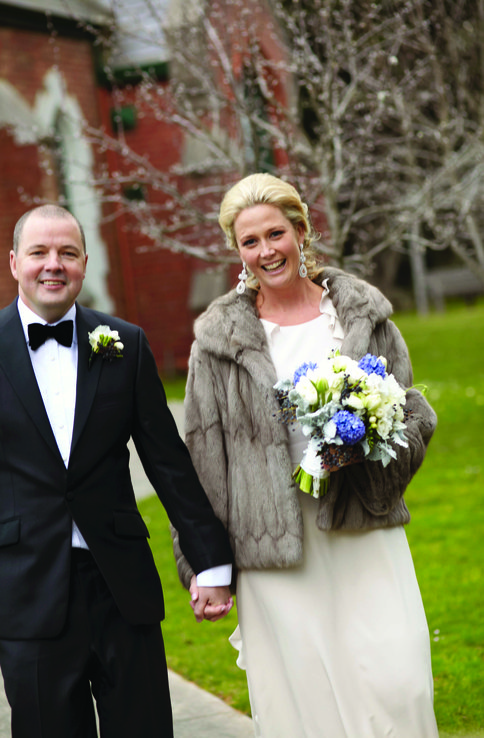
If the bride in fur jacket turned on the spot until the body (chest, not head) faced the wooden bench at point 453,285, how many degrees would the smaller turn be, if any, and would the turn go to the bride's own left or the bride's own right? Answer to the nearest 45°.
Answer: approximately 180°

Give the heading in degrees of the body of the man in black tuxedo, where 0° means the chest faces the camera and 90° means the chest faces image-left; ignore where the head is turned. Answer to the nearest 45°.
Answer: approximately 0°

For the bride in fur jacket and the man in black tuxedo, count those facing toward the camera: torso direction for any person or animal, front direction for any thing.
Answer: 2

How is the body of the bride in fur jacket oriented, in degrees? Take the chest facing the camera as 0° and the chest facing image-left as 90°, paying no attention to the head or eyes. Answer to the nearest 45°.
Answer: approximately 0°

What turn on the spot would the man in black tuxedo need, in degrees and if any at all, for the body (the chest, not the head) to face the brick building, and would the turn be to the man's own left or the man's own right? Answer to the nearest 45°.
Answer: approximately 180°

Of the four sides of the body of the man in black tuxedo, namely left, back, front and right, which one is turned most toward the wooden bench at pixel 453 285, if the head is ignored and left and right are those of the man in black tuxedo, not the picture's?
back

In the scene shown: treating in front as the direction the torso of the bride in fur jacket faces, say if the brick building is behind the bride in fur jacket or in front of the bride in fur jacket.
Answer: behind

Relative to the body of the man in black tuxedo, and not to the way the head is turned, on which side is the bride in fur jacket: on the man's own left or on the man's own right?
on the man's own left

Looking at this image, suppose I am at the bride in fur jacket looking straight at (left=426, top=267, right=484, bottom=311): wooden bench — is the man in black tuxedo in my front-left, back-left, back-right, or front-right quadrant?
back-left
